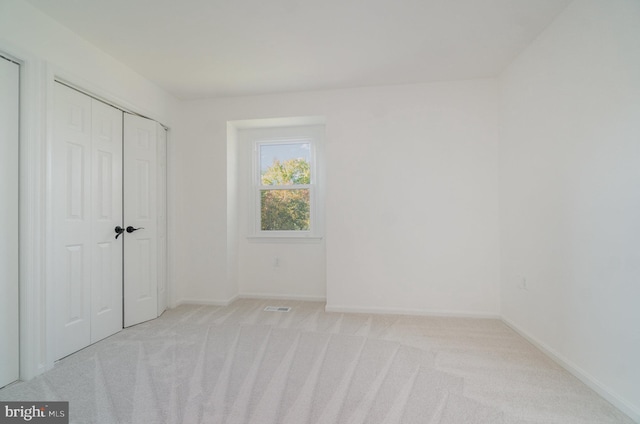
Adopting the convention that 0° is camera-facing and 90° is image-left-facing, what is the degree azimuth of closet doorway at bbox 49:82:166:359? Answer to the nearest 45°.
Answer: approximately 315°

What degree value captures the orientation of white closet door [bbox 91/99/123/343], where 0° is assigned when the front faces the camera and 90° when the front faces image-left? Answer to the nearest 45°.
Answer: approximately 315°

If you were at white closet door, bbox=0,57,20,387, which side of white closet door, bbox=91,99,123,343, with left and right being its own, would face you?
right

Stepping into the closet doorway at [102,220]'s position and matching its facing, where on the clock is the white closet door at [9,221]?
The white closet door is roughly at 3 o'clock from the closet doorway.

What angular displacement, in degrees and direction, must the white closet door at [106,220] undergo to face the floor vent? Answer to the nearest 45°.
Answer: approximately 45° to its left

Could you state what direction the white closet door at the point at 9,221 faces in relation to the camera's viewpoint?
facing to the right of the viewer

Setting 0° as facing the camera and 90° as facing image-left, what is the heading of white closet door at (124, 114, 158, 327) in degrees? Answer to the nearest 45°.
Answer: approximately 315°
